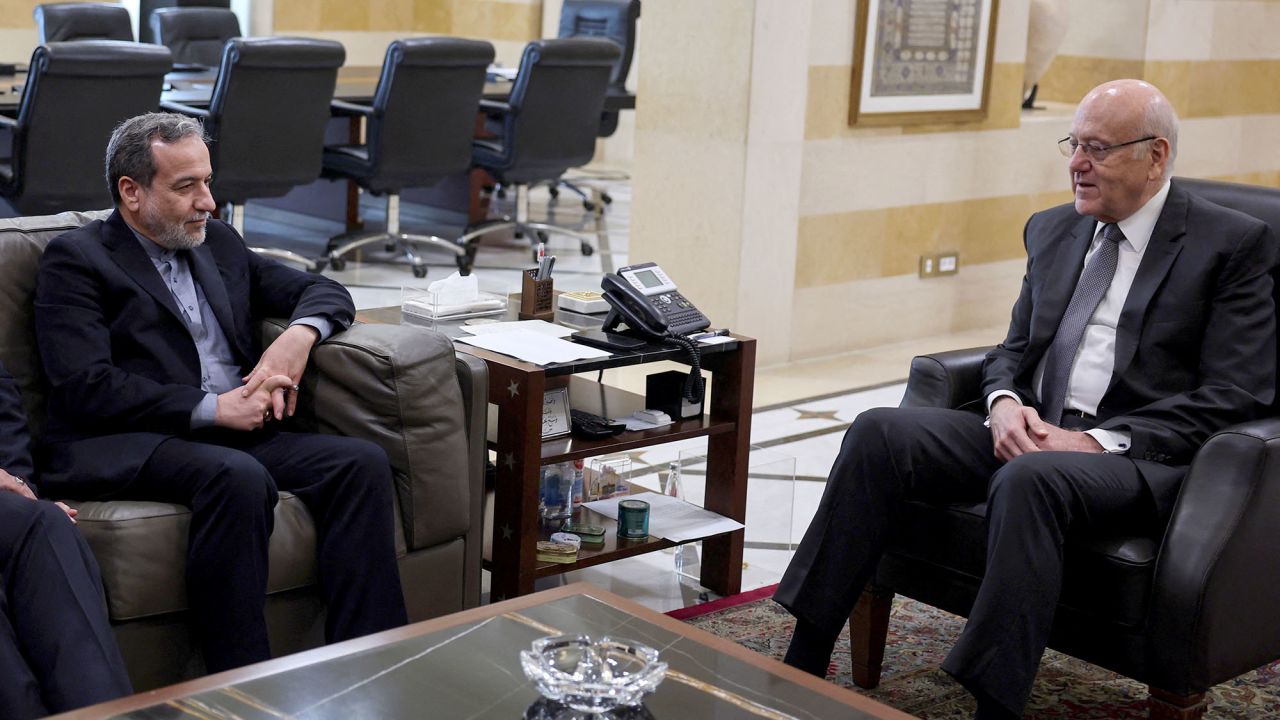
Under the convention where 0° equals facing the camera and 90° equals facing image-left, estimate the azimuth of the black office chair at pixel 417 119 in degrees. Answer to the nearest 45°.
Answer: approximately 135°

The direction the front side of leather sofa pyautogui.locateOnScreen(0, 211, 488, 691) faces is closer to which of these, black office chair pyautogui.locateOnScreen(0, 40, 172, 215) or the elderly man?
the elderly man

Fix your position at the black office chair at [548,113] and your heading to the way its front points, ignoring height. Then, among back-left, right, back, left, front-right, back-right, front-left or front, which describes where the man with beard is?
back-left

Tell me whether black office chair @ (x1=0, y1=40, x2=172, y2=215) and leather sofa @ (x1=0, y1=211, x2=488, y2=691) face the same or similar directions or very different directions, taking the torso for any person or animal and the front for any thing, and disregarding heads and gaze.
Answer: very different directions

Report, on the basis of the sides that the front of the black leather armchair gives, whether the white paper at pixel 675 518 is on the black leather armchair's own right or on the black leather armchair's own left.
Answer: on the black leather armchair's own right

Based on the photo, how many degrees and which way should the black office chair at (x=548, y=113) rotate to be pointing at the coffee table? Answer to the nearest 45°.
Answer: approximately 135° to its left

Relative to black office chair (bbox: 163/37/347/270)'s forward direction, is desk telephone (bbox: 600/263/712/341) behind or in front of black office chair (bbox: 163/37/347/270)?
behind

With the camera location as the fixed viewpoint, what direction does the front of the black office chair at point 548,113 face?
facing away from the viewer and to the left of the viewer

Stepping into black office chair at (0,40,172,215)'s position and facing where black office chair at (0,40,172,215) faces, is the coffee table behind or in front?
behind

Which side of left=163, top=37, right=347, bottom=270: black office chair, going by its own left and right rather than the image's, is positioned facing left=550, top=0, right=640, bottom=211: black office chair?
right

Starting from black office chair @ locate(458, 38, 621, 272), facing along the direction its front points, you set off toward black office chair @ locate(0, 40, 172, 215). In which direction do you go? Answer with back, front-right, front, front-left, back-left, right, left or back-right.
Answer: left

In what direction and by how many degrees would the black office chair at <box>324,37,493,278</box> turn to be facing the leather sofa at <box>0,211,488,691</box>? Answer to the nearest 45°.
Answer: approximately 135° to its left

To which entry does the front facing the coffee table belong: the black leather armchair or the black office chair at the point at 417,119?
the black leather armchair

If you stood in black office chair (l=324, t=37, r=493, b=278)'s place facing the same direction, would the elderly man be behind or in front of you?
behind

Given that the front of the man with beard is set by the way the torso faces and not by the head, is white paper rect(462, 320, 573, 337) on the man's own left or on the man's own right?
on the man's own left
